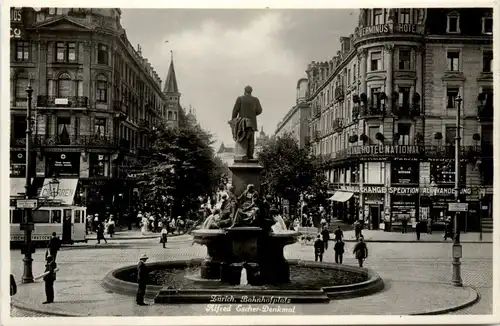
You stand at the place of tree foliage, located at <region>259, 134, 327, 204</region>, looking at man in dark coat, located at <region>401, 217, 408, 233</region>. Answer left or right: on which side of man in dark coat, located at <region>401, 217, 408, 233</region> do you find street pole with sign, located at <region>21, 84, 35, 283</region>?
right

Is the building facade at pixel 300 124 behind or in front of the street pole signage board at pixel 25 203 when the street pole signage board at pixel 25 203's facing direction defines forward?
behind

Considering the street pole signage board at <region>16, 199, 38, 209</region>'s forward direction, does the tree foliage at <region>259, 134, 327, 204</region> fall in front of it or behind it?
behind

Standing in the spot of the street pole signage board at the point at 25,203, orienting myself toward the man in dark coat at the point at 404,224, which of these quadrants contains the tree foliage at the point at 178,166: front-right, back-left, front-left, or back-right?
front-left

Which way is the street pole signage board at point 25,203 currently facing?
toward the camera

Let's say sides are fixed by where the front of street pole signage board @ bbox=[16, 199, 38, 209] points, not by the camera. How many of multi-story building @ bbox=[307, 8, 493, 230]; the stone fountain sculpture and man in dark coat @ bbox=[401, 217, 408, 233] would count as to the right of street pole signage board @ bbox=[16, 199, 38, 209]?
0

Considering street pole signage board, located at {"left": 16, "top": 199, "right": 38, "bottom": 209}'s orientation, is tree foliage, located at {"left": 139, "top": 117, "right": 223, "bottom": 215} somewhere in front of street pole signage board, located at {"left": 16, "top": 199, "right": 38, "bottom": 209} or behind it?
behind
